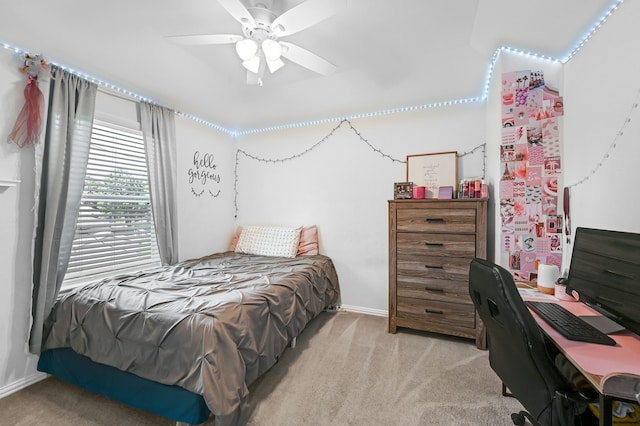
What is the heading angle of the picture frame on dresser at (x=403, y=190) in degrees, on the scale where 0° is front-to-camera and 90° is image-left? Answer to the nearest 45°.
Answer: approximately 0°

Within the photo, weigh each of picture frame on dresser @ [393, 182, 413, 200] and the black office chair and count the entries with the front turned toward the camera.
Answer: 1

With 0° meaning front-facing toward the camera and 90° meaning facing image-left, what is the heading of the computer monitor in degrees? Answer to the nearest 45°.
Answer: approximately 45°

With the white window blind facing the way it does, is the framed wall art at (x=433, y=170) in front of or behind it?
in front

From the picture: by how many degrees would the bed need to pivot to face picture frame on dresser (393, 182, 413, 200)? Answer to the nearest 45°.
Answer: approximately 135° to its left

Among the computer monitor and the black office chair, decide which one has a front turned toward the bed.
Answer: the computer monitor

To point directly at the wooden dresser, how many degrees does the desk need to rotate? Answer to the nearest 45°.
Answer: approximately 90° to its right
